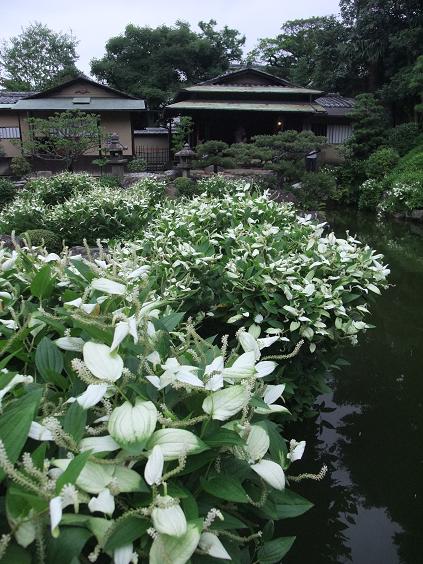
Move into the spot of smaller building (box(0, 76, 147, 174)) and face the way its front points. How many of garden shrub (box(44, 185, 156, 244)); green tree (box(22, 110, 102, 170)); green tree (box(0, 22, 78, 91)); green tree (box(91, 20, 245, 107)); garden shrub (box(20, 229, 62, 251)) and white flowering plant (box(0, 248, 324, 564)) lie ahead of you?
4

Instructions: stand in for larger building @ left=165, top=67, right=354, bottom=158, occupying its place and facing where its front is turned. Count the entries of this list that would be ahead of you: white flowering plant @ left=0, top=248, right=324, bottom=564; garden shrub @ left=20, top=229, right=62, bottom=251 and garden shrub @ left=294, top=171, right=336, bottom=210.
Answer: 3

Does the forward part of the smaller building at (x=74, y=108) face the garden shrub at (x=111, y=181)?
yes

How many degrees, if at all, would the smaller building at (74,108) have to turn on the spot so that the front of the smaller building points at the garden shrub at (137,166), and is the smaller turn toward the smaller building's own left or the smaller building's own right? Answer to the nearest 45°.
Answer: approximately 45° to the smaller building's own left

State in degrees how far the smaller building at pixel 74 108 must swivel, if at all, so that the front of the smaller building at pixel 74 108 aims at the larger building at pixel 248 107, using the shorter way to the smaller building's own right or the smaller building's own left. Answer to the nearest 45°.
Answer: approximately 90° to the smaller building's own left

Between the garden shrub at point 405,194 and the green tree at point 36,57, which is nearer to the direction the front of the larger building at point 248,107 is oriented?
the garden shrub

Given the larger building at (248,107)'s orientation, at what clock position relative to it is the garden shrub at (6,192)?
The garden shrub is roughly at 1 o'clock from the larger building.

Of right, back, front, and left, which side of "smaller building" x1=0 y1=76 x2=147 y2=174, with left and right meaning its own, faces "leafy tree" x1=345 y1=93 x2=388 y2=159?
left

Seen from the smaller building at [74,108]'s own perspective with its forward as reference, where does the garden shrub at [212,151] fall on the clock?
The garden shrub is roughly at 11 o'clock from the smaller building.

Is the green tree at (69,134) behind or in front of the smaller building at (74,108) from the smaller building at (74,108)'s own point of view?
in front

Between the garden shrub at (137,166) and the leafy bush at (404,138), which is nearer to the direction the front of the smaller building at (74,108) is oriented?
the garden shrub

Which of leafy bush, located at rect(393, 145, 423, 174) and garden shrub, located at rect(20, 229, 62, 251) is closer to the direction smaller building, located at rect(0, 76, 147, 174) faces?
the garden shrub

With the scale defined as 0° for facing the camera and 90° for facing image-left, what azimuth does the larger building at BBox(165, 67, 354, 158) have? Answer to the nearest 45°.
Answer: approximately 0°

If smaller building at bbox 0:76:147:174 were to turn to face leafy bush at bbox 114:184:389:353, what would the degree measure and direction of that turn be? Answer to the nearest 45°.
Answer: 0° — it already faces it

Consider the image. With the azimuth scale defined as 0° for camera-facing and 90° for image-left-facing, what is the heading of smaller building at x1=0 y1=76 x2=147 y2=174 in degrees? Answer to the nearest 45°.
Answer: approximately 0°
